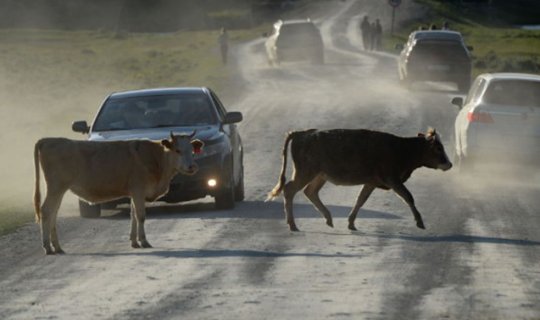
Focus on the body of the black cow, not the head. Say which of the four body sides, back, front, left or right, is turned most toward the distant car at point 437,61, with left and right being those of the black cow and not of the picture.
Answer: left

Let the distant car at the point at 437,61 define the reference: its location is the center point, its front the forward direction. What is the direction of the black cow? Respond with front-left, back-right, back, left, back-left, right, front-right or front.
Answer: back

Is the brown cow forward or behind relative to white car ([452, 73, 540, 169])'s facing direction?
behind

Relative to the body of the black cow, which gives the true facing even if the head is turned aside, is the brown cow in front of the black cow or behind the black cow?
behind

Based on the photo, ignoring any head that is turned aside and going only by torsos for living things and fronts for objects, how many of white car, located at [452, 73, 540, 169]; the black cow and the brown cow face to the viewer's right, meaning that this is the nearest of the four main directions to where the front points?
2

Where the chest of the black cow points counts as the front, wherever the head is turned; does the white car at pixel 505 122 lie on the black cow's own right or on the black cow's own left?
on the black cow's own left

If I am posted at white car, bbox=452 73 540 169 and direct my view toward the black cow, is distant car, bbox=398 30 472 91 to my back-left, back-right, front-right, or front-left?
back-right

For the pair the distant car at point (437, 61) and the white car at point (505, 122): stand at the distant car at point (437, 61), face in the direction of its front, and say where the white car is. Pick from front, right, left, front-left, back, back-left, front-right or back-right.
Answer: back

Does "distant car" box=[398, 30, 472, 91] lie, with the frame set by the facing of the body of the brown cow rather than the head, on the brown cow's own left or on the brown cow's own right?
on the brown cow's own left

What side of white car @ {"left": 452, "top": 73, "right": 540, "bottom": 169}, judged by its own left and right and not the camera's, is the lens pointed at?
back

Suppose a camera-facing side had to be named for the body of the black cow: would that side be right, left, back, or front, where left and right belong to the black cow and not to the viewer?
right

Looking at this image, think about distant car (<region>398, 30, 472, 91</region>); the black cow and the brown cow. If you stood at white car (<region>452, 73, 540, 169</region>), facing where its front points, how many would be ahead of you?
1

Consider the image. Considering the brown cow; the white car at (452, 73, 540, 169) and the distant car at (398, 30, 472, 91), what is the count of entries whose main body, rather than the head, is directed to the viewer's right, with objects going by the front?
1

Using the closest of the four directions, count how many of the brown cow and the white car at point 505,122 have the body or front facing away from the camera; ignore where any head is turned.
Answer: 1

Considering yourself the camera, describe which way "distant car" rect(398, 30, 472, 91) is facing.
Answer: facing away from the viewer

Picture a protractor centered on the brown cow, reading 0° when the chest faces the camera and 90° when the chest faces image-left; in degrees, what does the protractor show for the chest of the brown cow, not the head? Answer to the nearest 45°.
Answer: approximately 270°
